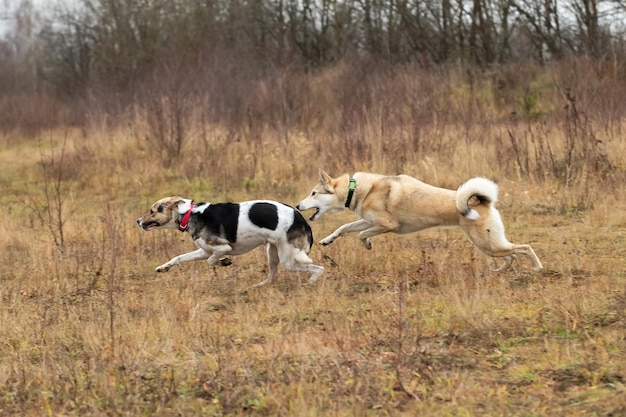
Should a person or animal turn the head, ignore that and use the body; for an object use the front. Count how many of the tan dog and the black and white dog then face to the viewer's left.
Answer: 2

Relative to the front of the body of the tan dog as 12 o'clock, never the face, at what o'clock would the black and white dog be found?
The black and white dog is roughly at 11 o'clock from the tan dog.

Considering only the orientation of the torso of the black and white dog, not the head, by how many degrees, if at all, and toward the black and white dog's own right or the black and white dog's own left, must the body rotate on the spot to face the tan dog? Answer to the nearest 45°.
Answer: approximately 180°

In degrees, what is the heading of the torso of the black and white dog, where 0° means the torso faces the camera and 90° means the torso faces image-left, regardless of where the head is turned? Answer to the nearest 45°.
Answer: approximately 90°

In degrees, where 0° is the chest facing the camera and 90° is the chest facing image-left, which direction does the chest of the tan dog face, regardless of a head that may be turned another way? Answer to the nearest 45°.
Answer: approximately 90°
